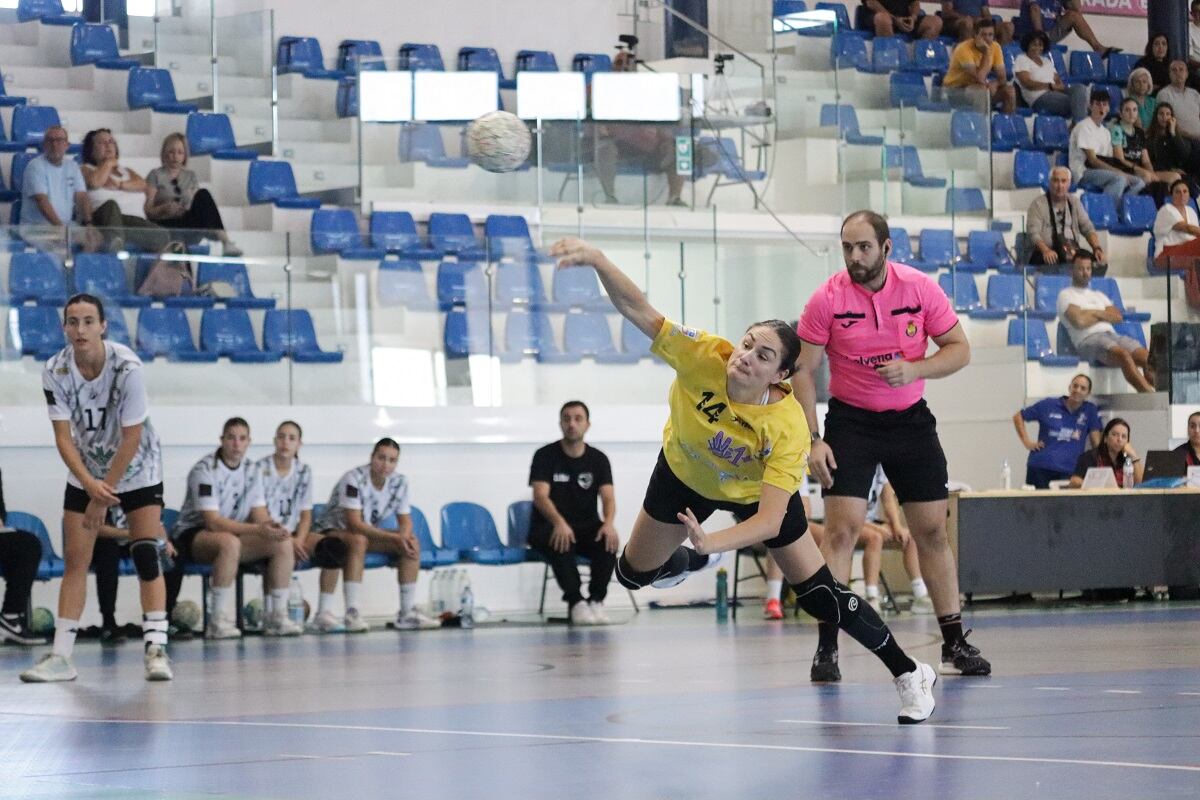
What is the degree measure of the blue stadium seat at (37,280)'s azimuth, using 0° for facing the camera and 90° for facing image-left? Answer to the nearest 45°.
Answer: approximately 315°

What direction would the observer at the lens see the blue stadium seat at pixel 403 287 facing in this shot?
facing the viewer and to the right of the viewer

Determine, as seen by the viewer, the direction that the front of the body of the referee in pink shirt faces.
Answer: toward the camera

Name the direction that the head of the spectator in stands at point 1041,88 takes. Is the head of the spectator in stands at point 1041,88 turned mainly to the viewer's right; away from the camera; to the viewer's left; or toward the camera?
toward the camera

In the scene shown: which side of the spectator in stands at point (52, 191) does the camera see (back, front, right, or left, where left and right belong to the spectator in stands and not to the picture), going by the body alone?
front

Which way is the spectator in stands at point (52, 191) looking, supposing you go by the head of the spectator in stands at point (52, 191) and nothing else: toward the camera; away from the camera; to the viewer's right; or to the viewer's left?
toward the camera

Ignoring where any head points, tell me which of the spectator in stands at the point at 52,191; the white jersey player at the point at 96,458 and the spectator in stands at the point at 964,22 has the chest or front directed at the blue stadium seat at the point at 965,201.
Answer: the spectator in stands at the point at 964,22

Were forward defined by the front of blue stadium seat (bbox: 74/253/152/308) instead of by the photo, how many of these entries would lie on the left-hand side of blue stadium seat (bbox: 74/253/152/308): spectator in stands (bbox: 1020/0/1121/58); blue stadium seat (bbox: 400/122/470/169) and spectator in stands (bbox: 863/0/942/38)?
3

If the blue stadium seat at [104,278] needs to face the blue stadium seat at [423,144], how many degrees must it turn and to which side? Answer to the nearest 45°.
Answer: approximately 90° to its left

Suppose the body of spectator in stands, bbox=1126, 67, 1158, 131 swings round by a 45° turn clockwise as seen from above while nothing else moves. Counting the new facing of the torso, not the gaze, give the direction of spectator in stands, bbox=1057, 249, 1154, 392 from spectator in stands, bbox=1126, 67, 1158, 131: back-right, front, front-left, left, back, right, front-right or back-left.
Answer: front-left

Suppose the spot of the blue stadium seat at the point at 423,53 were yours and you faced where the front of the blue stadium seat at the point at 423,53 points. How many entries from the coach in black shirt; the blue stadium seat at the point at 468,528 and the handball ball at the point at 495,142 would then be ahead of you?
3

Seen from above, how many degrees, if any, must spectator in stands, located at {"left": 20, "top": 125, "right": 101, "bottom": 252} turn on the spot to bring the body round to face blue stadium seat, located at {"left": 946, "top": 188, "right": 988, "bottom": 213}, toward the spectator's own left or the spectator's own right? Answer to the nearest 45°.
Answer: approximately 90° to the spectator's own left

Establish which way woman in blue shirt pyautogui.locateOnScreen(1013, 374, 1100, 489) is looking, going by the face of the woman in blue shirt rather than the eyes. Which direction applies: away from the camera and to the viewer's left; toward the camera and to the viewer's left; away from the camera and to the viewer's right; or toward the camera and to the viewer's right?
toward the camera and to the viewer's left

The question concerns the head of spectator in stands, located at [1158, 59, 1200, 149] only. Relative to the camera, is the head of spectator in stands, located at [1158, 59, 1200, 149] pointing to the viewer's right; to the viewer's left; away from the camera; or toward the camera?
toward the camera

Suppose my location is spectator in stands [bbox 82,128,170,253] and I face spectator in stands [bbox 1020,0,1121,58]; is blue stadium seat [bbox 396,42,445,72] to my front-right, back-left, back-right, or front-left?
front-left

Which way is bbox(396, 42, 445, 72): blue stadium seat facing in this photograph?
toward the camera
